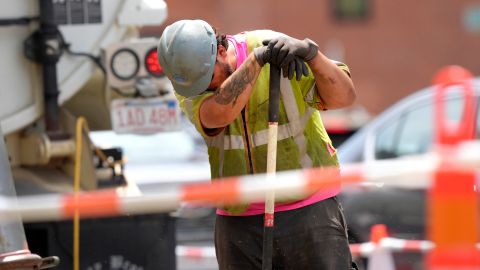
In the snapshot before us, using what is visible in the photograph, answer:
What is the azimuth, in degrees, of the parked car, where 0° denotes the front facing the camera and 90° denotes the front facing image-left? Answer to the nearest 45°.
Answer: approximately 90°

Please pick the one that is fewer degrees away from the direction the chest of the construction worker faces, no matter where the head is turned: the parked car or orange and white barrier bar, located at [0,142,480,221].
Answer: the orange and white barrier bar

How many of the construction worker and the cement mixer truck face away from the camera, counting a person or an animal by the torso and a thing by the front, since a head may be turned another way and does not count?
1

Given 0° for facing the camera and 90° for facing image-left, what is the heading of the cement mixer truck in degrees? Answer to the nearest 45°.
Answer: approximately 180°

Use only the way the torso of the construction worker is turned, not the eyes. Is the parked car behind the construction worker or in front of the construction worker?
behind

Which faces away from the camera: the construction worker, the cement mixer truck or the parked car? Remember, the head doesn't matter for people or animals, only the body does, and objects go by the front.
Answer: the cement mixer truck

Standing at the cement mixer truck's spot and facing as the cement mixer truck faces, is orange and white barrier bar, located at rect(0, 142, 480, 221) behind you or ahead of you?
behind

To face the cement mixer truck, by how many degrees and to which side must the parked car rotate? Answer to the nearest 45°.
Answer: approximately 45° to its left

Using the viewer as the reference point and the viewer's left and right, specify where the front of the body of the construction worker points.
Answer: facing the viewer and to the left of the viewer

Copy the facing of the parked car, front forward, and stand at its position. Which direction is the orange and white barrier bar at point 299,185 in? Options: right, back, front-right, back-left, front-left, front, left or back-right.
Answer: left

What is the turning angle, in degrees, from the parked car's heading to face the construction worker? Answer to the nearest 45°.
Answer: approximately 90° to its left
